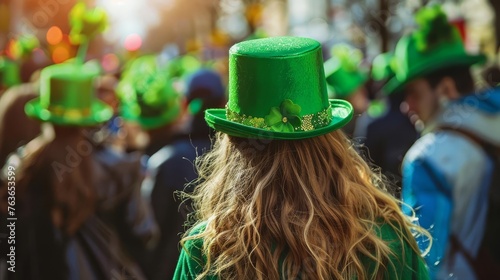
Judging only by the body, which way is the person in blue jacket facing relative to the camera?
to the viewer's left
